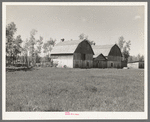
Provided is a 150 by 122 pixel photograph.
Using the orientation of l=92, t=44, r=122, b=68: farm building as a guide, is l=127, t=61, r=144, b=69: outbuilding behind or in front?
in front

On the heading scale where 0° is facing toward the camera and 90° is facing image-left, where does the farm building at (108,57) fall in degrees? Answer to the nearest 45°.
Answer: approximately 315°
